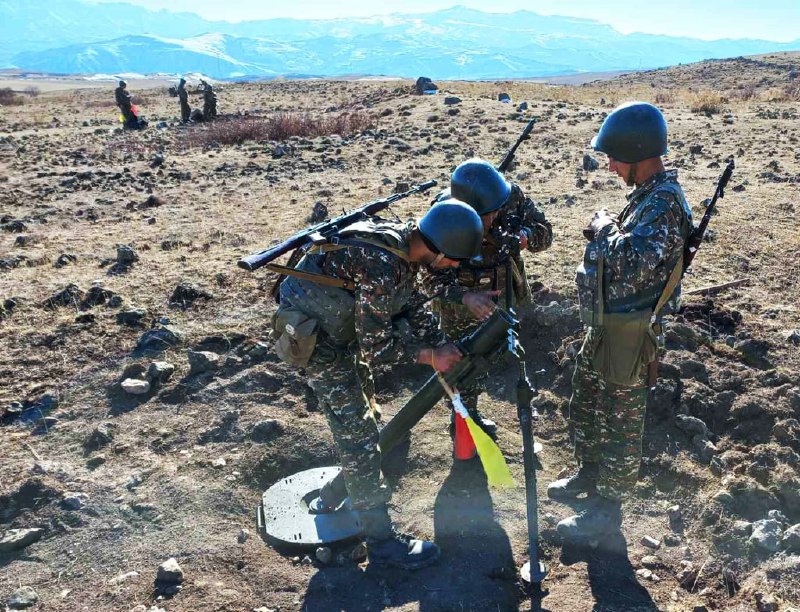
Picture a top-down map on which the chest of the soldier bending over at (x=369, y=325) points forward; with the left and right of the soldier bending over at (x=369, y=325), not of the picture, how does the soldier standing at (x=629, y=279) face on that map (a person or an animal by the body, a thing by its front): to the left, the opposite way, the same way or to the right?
the opposite way

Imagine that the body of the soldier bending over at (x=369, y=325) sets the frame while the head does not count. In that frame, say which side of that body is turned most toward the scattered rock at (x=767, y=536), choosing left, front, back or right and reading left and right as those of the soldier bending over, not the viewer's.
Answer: front

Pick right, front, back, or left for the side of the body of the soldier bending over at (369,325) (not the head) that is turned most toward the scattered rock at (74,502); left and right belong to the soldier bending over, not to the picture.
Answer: back

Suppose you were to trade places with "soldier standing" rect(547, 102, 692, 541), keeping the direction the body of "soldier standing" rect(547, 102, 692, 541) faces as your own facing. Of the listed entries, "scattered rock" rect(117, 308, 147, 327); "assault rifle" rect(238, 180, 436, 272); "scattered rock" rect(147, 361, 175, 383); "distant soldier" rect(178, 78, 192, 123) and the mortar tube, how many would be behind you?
0

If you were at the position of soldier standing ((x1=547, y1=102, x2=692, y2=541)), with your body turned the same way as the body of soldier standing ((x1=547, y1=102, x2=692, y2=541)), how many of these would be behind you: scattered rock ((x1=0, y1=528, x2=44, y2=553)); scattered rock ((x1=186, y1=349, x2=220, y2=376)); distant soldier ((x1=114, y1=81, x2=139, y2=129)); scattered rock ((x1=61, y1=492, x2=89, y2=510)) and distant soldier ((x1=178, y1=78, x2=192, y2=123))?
0

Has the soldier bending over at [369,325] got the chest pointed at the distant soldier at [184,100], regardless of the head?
no

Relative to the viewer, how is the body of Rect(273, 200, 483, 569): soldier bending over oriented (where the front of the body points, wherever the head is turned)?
to the viewer's right

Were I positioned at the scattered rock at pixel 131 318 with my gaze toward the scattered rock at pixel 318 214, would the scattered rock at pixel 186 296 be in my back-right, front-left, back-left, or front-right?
front-right

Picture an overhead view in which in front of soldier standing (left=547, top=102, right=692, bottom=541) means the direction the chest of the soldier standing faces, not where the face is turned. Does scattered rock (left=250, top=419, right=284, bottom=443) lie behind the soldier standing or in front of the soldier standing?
in front

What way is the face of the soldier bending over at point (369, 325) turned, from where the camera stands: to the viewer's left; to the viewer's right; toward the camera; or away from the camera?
to the viewer's right

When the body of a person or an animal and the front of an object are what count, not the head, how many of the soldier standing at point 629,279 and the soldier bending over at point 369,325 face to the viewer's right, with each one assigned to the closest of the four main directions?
1

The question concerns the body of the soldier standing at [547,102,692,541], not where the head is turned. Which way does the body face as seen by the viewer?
to the viewer's left

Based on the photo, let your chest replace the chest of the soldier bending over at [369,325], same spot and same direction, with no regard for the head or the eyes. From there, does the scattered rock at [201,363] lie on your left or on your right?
on your left

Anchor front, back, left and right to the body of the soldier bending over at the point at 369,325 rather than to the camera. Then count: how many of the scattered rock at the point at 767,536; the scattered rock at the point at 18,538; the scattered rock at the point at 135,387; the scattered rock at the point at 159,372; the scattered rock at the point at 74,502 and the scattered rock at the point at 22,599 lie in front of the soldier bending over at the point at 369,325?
1

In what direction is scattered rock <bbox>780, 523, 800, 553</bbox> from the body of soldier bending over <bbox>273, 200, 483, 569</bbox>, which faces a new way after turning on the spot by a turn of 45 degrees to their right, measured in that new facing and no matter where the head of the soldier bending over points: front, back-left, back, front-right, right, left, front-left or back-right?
front-left

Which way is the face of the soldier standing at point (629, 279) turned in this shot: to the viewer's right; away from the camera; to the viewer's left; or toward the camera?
to the viewer's left
